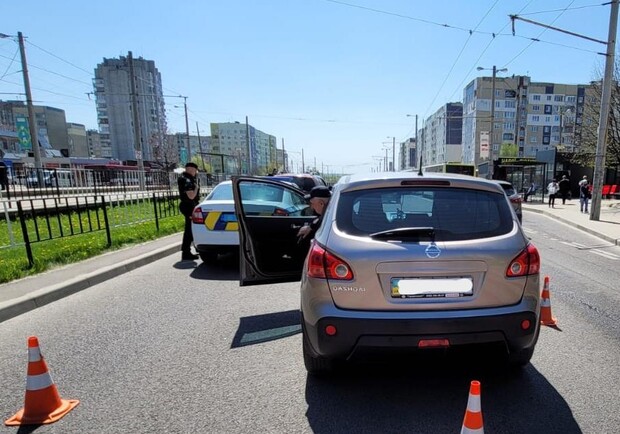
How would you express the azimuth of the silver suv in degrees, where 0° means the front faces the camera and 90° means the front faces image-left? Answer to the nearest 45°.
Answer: approximately 180°

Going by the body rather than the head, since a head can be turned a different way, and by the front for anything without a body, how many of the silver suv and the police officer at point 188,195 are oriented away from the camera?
1

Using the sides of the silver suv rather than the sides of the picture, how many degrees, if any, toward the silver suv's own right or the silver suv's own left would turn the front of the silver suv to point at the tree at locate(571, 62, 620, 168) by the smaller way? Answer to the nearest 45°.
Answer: approximately 45° to the silver suv's own right

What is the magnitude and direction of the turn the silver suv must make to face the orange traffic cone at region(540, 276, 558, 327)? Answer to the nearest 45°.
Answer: approximately 45° to its right

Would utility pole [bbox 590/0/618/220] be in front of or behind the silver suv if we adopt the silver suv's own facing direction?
in front

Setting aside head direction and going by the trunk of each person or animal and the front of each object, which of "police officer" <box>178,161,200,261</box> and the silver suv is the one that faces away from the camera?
the silver suv

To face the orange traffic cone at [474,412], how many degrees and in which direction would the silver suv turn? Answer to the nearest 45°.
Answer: approximately 180°

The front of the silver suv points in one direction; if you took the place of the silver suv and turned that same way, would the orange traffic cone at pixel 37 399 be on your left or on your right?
on your left

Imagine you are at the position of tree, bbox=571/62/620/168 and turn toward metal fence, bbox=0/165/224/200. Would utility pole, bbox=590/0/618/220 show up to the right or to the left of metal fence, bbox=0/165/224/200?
left

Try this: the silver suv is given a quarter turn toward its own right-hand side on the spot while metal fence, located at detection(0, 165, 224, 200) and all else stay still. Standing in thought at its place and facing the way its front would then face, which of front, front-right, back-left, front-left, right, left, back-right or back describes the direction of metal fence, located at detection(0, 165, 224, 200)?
back-left

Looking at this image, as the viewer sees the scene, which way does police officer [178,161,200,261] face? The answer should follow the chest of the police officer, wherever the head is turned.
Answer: to the viewer's right

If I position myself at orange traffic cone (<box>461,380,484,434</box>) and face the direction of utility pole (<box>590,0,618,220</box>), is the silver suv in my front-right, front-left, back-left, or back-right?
front-left

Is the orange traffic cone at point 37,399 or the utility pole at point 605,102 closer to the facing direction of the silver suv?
the utility pole

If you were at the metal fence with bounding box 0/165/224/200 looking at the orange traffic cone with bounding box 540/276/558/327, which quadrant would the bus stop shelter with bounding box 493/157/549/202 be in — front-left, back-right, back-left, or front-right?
front-left

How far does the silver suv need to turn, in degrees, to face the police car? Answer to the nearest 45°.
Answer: approximately 45° to its left
